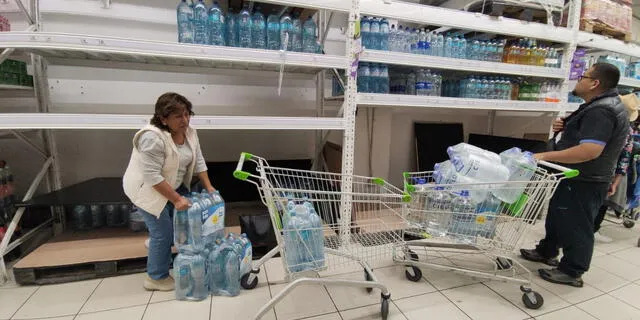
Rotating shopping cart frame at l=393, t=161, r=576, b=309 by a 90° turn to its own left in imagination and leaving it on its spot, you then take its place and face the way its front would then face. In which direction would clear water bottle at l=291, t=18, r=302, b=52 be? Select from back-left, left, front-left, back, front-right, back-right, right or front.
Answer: right

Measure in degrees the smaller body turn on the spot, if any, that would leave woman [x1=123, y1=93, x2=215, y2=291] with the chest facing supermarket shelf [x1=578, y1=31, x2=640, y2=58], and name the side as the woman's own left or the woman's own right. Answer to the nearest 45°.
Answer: approximately 45° to the woman's own left

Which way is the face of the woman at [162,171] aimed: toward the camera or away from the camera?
toward the camera

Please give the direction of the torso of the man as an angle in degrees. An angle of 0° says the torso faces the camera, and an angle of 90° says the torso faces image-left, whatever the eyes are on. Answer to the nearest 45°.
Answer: approximately 90°

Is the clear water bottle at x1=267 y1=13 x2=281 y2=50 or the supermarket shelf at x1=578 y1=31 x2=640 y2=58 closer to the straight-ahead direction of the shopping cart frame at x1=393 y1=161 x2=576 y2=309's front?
the clear water bottle

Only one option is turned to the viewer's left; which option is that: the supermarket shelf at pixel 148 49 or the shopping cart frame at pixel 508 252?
the shopping cart frame

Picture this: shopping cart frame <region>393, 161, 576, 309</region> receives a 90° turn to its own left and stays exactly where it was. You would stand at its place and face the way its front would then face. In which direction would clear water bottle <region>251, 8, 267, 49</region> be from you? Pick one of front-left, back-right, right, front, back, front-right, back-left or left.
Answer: right

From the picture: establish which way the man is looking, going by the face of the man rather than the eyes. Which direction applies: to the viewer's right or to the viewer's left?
to the viewer's left

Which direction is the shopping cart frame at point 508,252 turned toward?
to the viewer's left

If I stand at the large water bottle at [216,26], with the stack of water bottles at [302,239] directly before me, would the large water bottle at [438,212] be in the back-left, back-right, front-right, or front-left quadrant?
front-left

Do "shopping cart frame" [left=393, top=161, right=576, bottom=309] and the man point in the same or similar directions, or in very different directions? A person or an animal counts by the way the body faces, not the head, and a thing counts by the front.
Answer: same or similar directions

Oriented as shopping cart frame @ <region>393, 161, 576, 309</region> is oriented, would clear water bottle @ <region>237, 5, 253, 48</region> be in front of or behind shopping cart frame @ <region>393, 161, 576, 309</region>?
in front

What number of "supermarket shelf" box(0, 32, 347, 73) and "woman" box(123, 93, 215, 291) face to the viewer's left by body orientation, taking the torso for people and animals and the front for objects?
0

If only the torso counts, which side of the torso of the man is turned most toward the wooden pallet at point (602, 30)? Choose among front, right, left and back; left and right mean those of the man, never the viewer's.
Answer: right

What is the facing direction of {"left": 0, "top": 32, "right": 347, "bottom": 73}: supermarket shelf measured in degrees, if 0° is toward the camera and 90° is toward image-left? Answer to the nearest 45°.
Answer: approximately 0°

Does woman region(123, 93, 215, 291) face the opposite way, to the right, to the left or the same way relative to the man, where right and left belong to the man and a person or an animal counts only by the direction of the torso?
the opposite way
